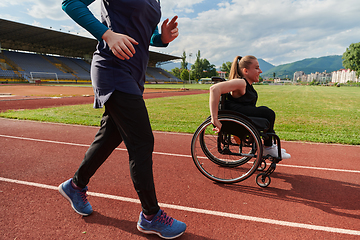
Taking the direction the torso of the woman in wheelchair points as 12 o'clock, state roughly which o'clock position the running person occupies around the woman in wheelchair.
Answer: The running person is roughly at 4 o'clock from the woman in wheelchair.

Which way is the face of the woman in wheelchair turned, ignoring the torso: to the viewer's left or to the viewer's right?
to the viewer's right

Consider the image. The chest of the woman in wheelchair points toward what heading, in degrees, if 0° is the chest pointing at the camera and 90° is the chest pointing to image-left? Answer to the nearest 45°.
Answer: approximately 270°
